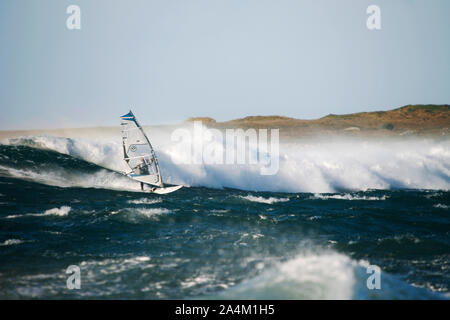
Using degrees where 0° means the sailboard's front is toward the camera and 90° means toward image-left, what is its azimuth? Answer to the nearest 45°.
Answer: approximately 270°
